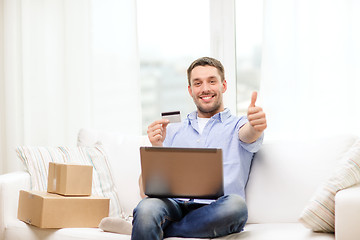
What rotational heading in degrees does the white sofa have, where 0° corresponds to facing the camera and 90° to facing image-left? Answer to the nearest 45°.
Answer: approximately 0°
